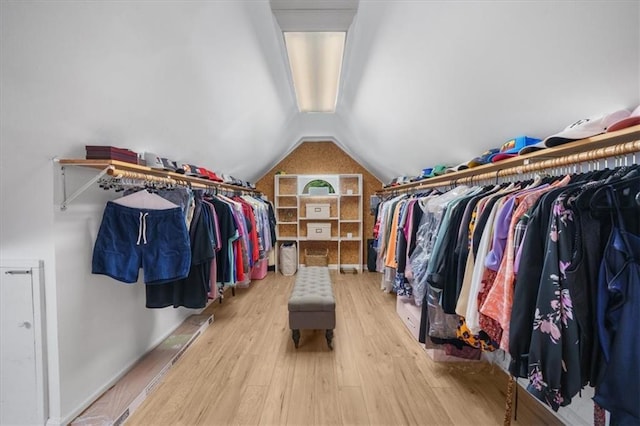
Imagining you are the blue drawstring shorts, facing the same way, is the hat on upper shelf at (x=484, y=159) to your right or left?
on your left

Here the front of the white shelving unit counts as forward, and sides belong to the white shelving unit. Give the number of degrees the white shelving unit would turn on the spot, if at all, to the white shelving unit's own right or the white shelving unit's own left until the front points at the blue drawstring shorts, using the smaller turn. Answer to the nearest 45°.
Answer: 0° — it already faces it

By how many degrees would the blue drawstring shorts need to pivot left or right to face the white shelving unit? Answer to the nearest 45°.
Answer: approximately 135° to its left

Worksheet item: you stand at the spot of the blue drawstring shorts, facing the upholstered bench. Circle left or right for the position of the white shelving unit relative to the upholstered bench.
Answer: left

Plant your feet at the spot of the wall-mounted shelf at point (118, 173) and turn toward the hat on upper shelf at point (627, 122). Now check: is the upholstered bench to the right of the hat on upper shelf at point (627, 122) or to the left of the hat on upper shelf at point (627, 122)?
left

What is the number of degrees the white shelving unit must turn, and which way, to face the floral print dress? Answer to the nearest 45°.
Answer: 0° — it already faces it

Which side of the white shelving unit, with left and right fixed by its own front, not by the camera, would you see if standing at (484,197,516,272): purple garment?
front

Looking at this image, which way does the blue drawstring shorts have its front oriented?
toward the camera

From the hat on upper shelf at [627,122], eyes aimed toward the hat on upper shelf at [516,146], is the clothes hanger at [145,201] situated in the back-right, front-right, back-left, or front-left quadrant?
front-left

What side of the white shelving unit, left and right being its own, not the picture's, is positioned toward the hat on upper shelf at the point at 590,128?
front

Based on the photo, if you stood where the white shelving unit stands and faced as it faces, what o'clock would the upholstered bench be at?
The upholstered bench is roughly at 12 o'clock from the white shelving unit.

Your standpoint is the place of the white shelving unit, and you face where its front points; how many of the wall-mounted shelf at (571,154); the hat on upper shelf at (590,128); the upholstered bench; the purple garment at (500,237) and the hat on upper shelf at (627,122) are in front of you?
5

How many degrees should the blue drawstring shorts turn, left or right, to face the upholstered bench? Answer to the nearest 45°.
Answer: approximately 90° to its left
